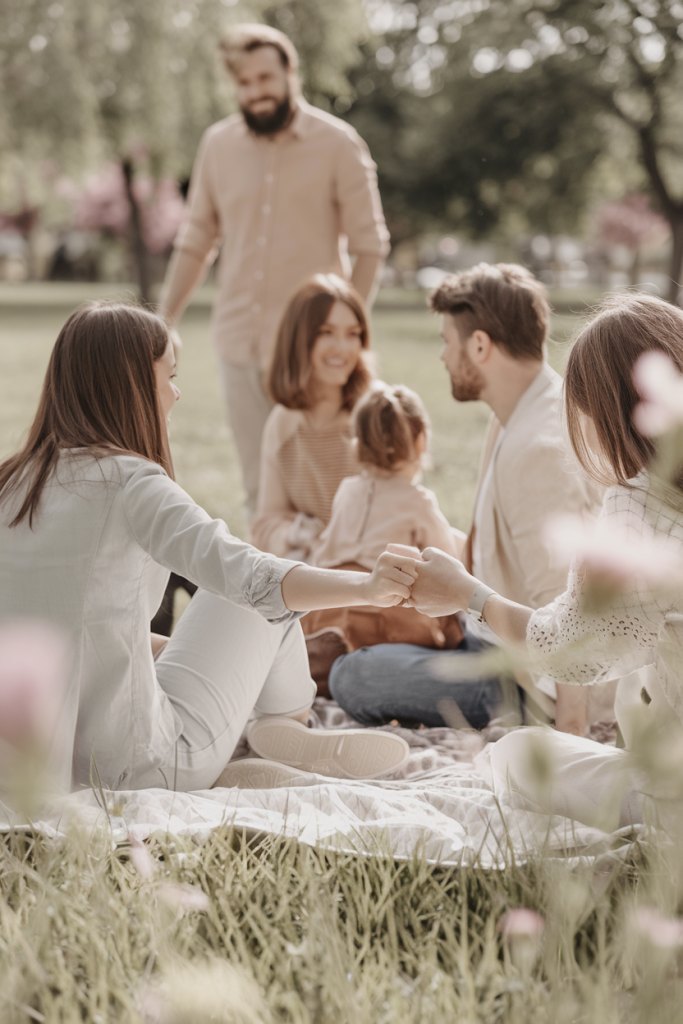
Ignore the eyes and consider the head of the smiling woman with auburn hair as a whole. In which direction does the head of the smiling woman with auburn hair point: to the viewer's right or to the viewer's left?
to the viewer's right

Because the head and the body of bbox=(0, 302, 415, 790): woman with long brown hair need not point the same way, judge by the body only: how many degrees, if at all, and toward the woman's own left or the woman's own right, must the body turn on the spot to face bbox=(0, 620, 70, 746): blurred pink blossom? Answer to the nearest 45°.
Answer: approximately 135° to the woman's own right

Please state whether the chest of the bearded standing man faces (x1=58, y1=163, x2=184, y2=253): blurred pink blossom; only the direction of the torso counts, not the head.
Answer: no

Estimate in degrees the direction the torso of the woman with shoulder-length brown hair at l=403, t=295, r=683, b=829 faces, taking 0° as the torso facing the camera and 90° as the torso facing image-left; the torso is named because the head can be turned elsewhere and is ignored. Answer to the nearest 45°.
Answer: approximately 90°

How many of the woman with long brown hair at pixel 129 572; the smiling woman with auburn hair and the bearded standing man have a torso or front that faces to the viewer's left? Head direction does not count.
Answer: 0

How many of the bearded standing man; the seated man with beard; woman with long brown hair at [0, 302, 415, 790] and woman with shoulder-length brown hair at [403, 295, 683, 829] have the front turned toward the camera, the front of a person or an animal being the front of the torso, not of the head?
1

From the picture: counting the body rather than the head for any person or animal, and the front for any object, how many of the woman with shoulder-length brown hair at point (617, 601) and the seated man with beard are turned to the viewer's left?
2

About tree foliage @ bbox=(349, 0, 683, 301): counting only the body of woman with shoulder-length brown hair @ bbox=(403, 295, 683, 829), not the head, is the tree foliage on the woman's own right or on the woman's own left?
on the woman's own right

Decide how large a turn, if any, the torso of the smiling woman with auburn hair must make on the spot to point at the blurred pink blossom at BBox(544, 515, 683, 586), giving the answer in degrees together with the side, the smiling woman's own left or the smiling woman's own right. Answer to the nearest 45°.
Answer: approximately 45° to the smiling woman's own right

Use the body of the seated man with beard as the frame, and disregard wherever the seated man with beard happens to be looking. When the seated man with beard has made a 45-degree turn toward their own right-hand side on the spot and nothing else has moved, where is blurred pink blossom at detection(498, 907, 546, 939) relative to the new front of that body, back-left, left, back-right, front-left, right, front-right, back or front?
back-left

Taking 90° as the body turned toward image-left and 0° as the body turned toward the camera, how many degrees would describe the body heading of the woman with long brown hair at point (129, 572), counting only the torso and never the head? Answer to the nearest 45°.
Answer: approximately 225°

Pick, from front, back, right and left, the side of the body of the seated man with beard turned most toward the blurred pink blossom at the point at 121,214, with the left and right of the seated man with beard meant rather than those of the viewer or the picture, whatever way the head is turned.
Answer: right

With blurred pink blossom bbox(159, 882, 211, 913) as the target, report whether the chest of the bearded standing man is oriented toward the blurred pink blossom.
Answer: yes

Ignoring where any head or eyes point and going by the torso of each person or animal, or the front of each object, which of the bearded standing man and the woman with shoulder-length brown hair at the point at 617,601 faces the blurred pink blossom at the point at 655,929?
the bearded standing man

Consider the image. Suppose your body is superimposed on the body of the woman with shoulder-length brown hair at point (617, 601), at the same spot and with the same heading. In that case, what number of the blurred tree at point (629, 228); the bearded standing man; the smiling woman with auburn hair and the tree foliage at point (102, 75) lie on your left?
0

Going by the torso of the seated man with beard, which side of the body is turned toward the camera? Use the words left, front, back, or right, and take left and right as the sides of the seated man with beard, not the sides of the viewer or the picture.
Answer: left

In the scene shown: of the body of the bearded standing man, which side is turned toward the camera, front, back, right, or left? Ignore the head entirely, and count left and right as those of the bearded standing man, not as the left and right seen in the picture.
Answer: front

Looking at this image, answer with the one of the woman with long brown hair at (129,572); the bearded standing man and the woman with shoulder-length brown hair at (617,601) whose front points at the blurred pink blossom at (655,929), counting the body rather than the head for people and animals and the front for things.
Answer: the bearded standing man
